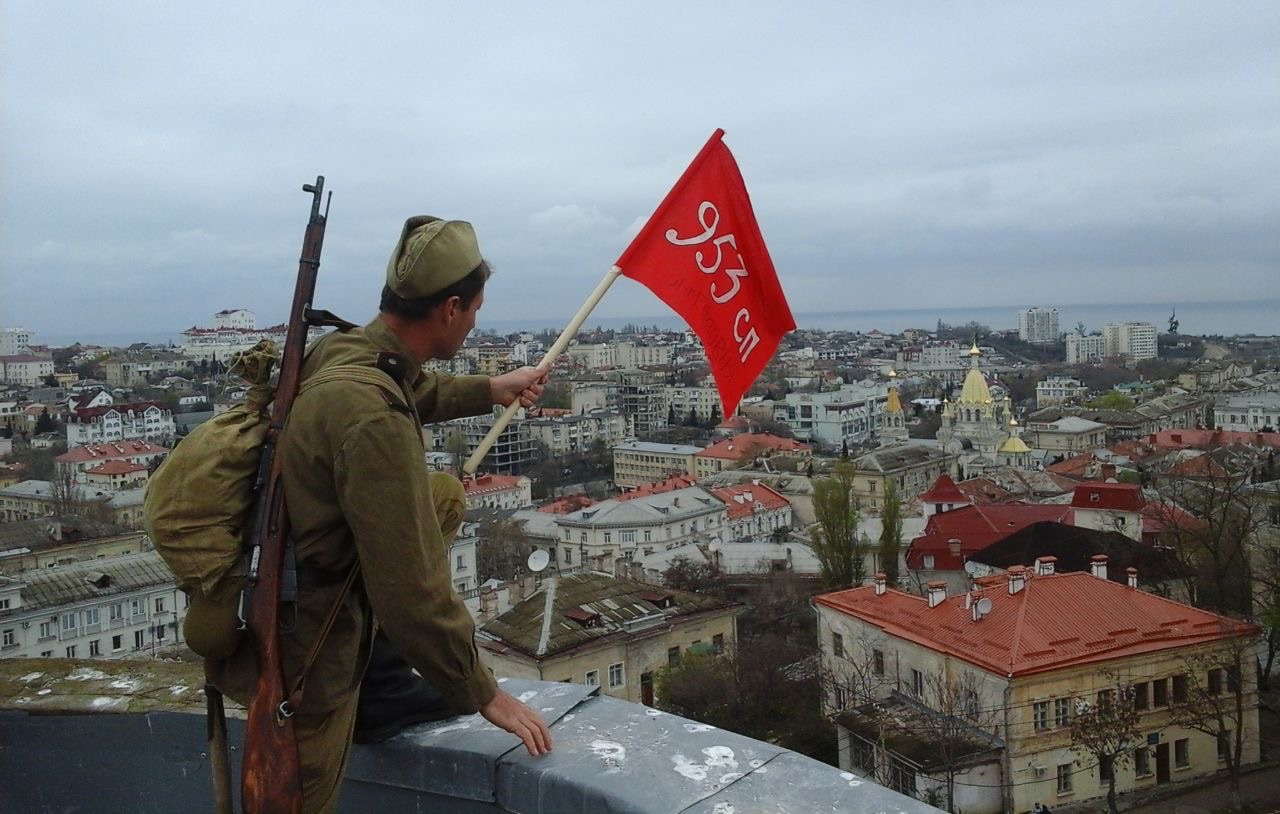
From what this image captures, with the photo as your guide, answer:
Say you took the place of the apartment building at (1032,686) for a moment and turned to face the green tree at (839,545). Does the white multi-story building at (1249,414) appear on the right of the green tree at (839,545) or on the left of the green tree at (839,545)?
right

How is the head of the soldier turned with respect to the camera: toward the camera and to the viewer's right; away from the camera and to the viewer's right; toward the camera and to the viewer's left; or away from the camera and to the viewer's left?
away from the camera and to the viewer's right

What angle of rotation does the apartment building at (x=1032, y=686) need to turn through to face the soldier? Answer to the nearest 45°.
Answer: approximately 45° to its right

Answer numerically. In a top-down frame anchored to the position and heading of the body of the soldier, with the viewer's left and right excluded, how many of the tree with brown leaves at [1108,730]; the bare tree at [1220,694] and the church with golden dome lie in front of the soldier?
3

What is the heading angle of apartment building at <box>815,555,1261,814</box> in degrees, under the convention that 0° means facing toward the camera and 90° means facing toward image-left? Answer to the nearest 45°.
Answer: approximately 315°

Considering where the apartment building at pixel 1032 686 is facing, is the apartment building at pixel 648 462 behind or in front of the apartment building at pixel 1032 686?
behind

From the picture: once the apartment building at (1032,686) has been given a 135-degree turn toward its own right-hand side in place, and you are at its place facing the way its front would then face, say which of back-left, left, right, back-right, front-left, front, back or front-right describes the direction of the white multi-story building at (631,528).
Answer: front-right

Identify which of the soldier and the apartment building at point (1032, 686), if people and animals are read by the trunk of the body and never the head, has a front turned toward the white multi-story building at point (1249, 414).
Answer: the soldier

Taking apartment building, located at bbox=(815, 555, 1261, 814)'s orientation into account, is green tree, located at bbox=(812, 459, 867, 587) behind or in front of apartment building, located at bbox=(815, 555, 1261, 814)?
behind

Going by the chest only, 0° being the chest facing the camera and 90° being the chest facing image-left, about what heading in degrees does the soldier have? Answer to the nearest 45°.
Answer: approximately 225°
